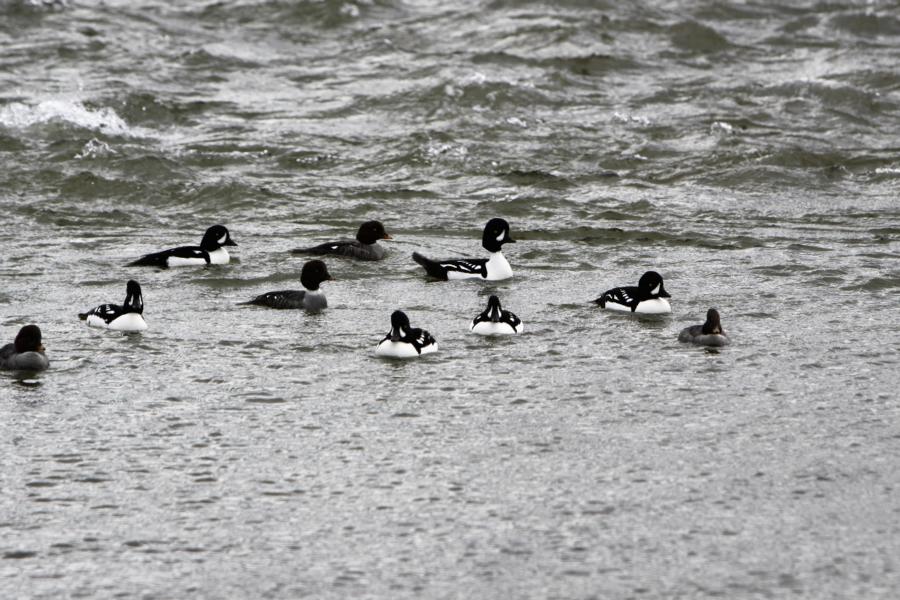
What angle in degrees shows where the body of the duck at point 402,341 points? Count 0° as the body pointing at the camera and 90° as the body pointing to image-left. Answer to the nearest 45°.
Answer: approximately 45°

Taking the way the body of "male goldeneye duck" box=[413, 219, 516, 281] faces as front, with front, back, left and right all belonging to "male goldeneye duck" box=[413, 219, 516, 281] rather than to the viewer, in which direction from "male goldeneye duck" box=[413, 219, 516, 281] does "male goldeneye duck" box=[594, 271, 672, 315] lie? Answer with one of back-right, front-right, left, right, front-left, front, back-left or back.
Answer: front-right

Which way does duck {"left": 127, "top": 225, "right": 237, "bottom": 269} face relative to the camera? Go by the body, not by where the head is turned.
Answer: to the viewer's right

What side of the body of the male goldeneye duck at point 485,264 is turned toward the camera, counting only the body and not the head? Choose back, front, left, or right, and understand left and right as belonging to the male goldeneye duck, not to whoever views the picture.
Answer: right

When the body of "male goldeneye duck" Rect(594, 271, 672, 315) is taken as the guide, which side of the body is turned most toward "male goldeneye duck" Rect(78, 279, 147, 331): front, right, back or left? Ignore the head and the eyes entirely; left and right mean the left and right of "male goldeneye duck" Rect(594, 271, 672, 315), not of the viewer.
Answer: back

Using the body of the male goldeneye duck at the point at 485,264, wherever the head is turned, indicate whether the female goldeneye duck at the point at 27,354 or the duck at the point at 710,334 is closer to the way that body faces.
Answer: the duck

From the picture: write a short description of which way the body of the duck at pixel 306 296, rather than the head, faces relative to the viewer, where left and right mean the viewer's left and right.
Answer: facing to the right of the viewer

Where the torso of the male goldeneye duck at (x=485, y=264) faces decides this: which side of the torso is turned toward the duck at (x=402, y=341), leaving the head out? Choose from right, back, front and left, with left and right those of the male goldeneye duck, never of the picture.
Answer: right

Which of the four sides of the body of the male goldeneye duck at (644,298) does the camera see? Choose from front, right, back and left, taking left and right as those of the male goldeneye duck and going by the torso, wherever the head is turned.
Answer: right

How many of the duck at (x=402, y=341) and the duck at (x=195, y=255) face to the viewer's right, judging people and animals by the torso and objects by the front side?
1

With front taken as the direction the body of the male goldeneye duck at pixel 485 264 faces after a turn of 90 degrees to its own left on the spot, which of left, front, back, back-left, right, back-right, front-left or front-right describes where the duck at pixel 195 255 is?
left

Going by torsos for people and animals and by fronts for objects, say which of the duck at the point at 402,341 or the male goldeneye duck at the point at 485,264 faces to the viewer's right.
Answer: the male goldeneye duck

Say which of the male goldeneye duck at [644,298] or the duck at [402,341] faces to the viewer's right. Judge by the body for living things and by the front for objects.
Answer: the male goldeneye duck

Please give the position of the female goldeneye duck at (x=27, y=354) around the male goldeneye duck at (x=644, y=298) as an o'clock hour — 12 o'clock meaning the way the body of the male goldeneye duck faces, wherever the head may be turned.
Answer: The female goldeneye duck is roughly at 5 o'clock from the male goldeneye duck.
